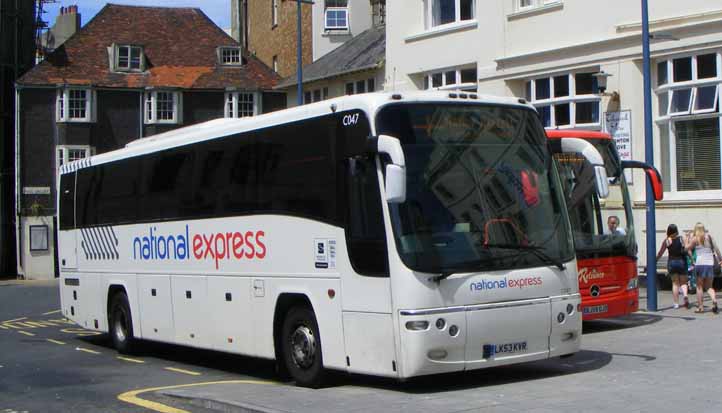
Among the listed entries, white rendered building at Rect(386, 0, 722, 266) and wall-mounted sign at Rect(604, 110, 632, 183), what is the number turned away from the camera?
0

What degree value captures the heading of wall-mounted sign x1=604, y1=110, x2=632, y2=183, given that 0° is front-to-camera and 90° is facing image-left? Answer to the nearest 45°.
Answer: approximately 45°

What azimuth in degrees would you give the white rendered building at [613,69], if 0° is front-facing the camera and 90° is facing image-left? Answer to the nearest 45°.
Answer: approximately 45°

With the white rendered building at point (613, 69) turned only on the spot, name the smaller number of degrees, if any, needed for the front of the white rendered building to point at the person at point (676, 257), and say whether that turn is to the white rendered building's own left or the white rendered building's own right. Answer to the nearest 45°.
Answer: approximately 45° to the white rendered building's own left

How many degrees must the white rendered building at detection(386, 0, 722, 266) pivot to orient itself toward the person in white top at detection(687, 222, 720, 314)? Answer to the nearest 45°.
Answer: approximately 45° to its left
